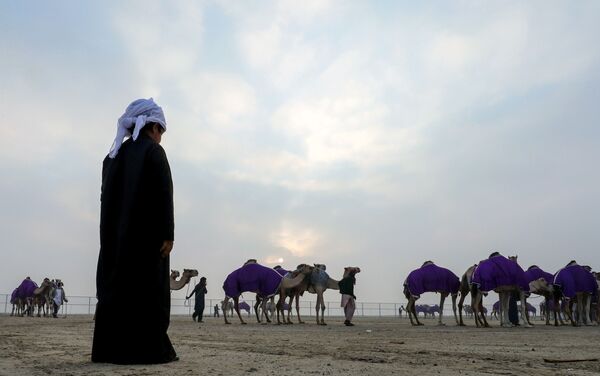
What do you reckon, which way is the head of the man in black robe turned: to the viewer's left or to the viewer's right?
to the viewer's right

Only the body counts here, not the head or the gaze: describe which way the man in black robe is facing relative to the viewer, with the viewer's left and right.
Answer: facing away from the viewer and to the right of the viewer

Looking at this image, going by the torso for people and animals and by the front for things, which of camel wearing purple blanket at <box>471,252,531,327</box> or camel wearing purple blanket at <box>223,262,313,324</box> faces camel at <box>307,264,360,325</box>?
camel wearing purple blanket at <box>223,262,313,324</box>

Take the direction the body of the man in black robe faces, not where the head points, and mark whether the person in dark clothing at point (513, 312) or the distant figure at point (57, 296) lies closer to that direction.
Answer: the person in dark clothing

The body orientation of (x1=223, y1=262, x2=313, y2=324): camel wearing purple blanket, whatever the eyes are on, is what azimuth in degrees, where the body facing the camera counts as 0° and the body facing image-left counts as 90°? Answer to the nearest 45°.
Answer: approximately 270°
